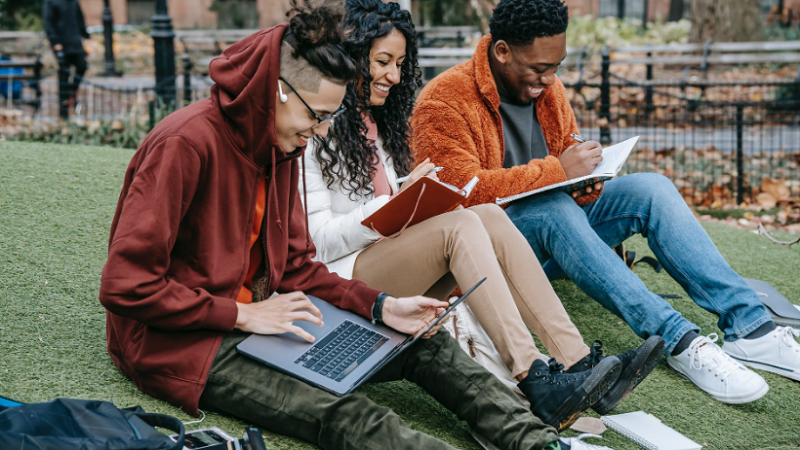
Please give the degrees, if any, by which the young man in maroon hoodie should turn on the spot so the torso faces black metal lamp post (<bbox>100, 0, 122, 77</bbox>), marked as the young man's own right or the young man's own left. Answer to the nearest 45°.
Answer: approximately 135° to the young man's own left

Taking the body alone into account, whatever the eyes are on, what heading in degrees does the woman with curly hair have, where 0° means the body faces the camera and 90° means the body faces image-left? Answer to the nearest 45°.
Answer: approximately 315°

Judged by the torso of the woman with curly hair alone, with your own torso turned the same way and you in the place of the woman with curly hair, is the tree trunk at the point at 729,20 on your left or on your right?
on your left

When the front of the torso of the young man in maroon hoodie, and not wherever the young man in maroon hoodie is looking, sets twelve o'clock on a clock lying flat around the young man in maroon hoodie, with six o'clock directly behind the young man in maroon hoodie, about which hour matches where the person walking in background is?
The person walking in background is roughly at 7 o'clock from the young man in maroon hoodie.

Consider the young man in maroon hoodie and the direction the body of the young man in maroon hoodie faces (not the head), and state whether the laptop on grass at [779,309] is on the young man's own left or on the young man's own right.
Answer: on the young man's own left

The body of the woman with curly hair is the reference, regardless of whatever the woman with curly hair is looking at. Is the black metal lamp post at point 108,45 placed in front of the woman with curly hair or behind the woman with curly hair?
behind

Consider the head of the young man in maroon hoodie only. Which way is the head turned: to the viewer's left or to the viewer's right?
to the viewer's right
